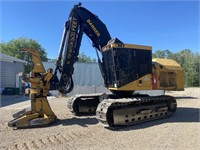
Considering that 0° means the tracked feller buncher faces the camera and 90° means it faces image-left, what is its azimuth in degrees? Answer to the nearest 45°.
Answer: approximately 45°
